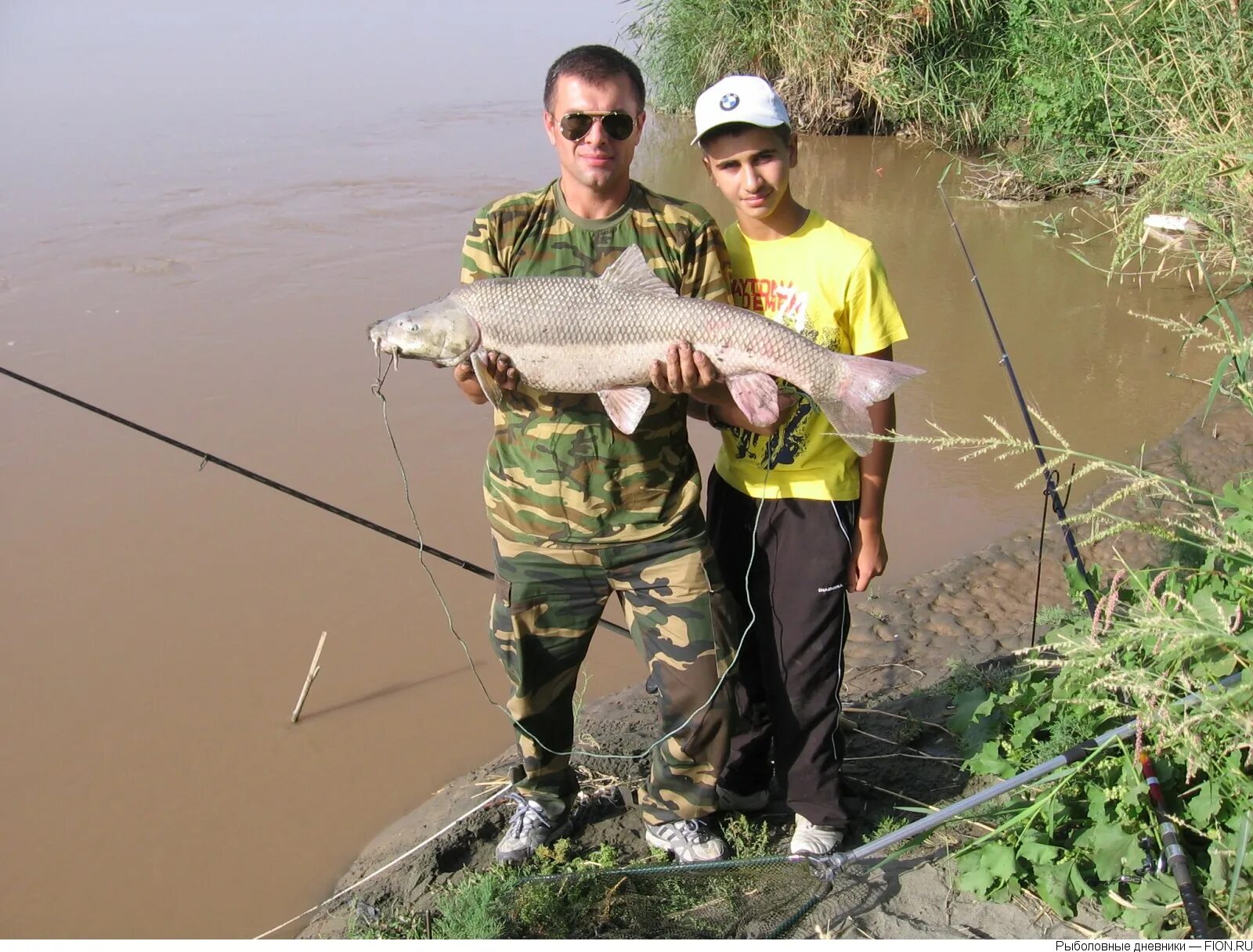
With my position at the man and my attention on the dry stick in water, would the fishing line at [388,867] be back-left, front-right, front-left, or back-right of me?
front-left

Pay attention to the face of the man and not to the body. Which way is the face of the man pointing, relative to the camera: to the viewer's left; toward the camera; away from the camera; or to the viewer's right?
toward the camera

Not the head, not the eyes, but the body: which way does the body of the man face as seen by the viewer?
toward the camera

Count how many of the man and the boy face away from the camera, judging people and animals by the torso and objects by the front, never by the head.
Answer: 0

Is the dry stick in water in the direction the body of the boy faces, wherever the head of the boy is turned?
no

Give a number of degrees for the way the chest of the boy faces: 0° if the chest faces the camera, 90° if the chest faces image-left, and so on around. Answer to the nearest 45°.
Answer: approximately 45°

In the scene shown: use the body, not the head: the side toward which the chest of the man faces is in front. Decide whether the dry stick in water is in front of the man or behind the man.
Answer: behind
